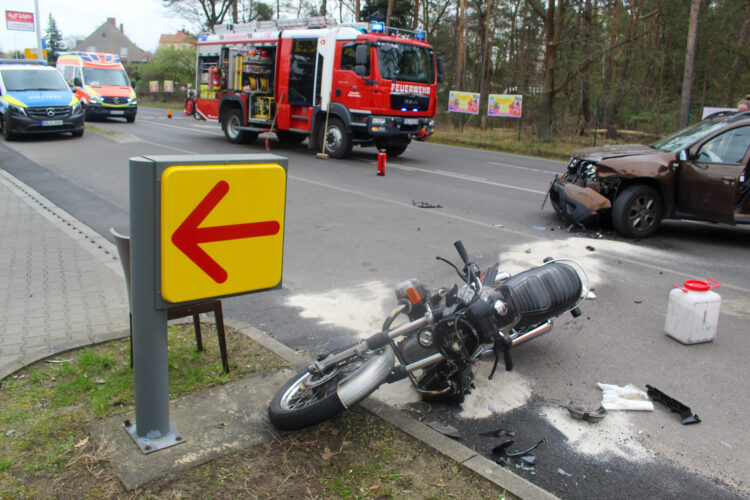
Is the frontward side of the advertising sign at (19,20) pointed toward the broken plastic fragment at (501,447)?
yes

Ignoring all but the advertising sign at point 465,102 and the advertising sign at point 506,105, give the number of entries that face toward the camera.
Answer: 2

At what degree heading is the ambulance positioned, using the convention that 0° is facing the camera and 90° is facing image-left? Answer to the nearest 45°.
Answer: approximately 315°

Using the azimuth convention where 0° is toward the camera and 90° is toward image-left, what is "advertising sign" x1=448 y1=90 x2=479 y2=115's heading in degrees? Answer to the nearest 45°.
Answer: approximately 0°

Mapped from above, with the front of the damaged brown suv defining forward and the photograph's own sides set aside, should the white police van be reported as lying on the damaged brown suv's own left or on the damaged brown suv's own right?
on the damaged brown suv's own right

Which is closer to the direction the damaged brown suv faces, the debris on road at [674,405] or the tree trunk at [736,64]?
the debris on road

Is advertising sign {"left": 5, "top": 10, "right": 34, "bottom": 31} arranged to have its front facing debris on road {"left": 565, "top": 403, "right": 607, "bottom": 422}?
yes

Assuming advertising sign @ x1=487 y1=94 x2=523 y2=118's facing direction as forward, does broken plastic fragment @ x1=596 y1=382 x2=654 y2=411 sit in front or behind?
in front

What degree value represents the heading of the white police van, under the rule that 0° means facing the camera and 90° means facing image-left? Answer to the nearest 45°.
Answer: approximately 315°

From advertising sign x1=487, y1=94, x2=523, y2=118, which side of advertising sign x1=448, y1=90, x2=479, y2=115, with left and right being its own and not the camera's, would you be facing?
left

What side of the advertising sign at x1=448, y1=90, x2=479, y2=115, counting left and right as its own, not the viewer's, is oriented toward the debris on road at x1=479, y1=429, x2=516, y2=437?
front

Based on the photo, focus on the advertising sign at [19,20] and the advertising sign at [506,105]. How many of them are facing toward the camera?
2

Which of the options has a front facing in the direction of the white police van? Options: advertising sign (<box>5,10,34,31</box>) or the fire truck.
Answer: the advertising sign

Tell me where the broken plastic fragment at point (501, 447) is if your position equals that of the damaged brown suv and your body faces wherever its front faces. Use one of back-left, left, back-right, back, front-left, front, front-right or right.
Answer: front-left

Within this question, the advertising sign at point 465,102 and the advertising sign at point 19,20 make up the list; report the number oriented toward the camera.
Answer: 2
